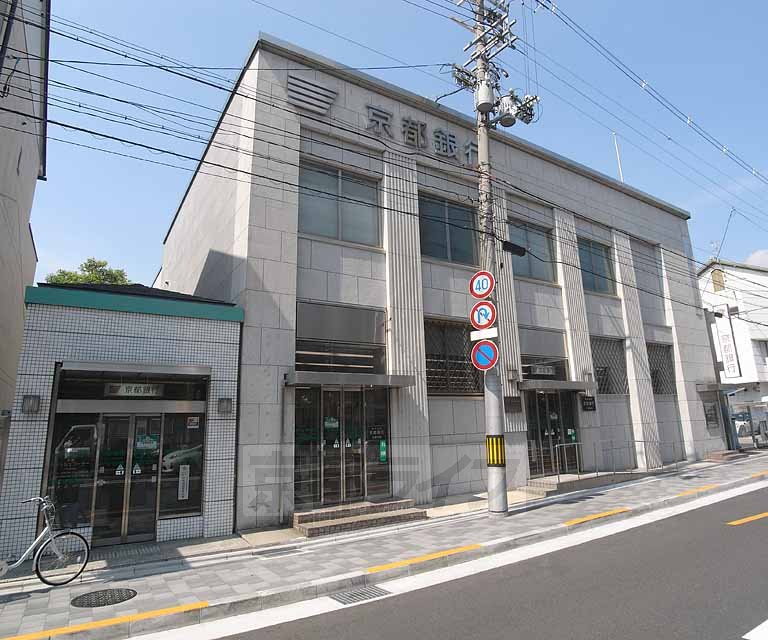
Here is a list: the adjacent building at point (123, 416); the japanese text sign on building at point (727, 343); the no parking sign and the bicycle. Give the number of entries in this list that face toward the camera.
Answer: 3

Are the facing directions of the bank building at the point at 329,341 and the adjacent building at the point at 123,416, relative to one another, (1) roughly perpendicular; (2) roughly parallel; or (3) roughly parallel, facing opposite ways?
roughly parallel

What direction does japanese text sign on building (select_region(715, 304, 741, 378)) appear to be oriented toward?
toward the camera

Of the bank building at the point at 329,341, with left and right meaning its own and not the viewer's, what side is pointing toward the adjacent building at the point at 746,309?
left

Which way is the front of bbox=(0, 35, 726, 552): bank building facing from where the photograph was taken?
facing the viewer and to the right of the viewer

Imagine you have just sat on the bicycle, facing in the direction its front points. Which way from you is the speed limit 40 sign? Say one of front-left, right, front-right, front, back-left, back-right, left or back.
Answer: front

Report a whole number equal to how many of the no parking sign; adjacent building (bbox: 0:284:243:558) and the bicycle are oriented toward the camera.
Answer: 2

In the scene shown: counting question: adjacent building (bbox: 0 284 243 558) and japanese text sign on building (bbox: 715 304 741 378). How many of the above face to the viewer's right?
0

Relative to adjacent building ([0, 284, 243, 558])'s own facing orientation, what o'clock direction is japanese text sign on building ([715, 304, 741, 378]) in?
The japanese text sign on building is roughly at 9 o'clock from the adjacent building.

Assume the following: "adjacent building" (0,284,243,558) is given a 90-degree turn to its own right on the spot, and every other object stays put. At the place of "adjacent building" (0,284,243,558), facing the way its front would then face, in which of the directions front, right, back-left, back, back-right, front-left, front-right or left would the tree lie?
right

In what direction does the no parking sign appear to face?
toward the camera

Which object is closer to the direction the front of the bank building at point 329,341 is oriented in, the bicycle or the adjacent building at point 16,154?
the bicycle

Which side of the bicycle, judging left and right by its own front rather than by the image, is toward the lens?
right
